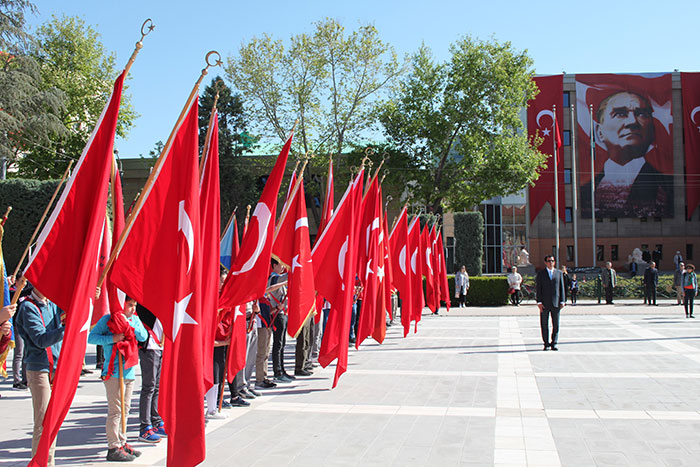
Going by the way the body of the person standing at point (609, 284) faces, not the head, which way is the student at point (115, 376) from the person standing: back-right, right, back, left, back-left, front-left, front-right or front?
front

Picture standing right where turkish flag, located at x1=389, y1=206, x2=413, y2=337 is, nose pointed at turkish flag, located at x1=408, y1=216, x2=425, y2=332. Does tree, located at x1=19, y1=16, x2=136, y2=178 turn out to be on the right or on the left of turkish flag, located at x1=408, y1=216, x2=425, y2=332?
left

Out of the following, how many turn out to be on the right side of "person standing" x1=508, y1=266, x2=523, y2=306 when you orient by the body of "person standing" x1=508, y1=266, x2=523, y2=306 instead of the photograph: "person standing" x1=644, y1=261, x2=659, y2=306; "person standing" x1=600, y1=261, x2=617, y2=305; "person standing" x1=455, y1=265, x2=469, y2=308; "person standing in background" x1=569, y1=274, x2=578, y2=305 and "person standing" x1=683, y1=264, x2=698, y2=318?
1

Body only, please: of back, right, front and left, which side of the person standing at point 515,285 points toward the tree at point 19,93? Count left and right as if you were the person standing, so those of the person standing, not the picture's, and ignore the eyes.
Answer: right

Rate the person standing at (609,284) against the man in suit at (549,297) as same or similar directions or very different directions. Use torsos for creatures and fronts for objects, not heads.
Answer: same or similar directions

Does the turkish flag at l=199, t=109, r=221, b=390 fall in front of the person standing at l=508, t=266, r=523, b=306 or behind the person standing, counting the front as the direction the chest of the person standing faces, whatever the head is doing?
in front

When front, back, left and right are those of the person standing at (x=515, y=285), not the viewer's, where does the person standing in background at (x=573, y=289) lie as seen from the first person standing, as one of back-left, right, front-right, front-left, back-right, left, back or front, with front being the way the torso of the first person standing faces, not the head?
left

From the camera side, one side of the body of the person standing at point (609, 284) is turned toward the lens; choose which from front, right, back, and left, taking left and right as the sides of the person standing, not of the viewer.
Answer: front

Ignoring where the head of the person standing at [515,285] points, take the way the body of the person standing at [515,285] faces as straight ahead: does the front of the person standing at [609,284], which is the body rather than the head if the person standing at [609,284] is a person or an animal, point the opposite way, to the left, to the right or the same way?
the same way

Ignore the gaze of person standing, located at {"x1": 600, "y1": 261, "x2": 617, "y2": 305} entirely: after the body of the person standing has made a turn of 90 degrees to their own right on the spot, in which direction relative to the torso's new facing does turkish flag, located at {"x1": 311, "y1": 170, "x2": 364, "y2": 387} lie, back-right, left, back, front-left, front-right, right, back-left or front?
left

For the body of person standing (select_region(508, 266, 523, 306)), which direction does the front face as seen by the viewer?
toward the camera

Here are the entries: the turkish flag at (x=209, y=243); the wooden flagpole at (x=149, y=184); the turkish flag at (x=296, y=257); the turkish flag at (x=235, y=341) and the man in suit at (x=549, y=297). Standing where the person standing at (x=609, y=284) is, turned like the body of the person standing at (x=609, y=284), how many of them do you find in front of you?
5

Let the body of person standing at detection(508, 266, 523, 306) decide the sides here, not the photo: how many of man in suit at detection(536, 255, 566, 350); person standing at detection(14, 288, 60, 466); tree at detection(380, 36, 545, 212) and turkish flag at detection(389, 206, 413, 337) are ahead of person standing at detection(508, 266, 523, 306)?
3

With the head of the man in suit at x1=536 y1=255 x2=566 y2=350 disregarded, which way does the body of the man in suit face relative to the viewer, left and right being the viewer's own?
facing the viewer

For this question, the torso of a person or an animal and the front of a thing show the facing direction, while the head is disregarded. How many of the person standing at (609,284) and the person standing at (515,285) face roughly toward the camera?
2

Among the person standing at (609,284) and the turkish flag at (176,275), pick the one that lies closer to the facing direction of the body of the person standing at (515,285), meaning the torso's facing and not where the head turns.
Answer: the turkish flag
